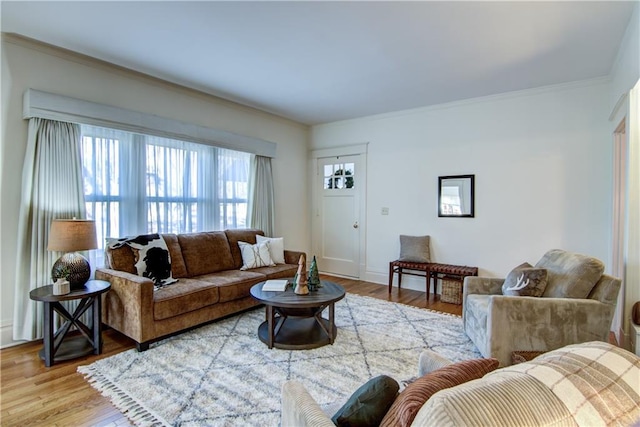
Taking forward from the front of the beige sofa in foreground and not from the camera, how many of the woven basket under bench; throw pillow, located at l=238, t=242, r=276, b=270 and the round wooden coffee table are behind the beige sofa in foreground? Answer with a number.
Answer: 0

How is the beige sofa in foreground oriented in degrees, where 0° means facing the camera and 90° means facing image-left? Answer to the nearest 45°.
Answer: approximately 135°

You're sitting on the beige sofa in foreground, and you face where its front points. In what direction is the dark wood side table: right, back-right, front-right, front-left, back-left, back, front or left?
front-left

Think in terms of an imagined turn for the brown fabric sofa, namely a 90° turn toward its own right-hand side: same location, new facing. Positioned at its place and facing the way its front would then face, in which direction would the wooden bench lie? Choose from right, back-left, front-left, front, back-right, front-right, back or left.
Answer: back-left

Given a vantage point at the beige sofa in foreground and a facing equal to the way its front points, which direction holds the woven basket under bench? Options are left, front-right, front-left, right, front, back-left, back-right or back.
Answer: front-right

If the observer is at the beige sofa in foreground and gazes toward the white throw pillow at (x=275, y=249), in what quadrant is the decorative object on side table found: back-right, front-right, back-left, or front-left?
front-left

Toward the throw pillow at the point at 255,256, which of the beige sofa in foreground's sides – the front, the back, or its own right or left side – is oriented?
front

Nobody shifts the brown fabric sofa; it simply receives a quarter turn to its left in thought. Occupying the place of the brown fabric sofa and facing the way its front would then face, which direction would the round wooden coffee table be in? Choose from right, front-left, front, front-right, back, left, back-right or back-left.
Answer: right

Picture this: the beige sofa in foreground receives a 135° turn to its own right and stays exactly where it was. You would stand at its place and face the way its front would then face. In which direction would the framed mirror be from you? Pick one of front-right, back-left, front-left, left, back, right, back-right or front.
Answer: left

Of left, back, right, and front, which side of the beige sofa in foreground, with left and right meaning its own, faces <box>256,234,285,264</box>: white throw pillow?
front

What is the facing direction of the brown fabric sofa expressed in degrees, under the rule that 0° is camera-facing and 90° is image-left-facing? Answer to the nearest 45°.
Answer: approximately 315°

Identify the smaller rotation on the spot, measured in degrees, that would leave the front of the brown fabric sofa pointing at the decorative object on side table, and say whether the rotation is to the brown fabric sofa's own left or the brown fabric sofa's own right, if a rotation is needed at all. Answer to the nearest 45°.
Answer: approximately 135° to the brown fabric sofa's own right

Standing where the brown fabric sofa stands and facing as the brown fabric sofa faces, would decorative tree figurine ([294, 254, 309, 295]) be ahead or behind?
ahead

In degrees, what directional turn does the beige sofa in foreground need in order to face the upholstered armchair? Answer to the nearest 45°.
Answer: approximately 45° to its right
